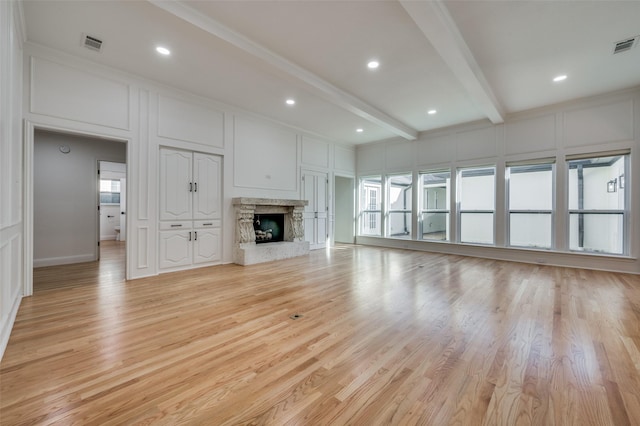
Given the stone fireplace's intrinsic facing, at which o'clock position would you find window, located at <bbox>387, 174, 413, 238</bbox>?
The window is roughly at 10 o'clock from the stone fireplace.

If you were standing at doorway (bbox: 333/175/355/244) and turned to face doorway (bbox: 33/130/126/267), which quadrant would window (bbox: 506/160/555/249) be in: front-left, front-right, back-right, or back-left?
back-left

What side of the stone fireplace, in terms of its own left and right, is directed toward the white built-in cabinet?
right

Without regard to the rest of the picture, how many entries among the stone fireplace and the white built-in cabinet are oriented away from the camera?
0

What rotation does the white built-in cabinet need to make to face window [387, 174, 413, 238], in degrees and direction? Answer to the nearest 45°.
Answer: approximately 45° to its left

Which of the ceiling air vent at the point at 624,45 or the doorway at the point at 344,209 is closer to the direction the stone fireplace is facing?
the ceiling air vent

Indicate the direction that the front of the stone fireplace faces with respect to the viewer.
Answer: facing the viewer and to the right of the viewer

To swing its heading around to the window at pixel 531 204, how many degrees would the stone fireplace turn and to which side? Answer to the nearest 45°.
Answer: approximately 45° to its left

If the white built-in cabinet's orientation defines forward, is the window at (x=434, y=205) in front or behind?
in front

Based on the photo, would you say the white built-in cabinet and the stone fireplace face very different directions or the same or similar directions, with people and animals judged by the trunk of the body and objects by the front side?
same or similar directions

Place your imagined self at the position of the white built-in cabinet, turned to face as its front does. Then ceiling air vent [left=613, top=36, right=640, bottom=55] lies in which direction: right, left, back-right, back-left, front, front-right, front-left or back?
front

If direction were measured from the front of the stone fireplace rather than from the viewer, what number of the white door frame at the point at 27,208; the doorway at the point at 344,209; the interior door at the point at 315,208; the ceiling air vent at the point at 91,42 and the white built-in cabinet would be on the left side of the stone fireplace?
2

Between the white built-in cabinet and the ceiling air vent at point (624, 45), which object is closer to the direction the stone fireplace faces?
the ceiling air vent

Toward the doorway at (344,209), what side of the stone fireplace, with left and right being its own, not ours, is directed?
left
